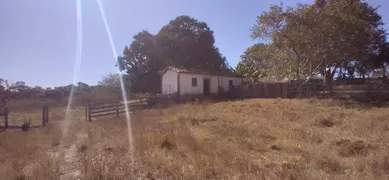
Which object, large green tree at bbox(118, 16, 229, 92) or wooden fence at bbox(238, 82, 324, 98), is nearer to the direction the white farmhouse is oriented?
the wooden fence

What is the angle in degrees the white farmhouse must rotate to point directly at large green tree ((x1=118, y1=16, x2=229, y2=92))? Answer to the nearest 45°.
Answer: approximately 180°

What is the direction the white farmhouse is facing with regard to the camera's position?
facing the viewer and to the right of the viewer

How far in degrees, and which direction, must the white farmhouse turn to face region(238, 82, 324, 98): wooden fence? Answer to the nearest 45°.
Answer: approximately 45° to its left

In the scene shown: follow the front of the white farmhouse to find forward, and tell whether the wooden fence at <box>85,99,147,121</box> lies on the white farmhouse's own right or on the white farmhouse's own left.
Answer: on the white farmhouse's own right
